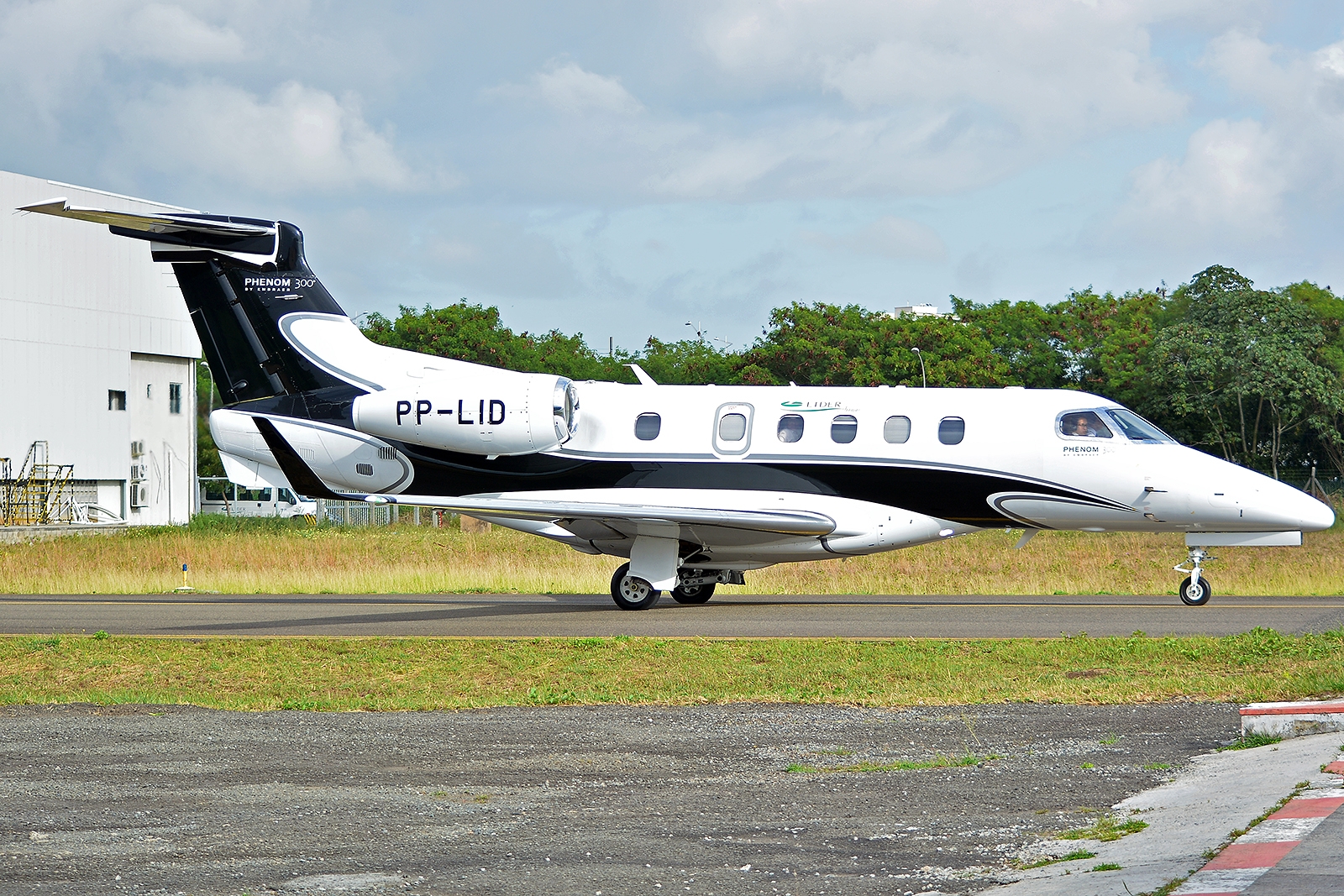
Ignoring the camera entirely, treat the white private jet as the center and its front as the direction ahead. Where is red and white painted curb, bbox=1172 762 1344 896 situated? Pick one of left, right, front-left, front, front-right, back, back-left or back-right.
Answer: right

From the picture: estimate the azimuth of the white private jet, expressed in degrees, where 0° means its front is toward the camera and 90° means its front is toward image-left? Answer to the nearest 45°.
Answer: approximately 270°

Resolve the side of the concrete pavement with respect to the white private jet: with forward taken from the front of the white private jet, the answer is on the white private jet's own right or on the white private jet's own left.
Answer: on the white private jet's own right

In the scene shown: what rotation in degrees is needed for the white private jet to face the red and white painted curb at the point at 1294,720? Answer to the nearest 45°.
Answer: approximately 90° to its right

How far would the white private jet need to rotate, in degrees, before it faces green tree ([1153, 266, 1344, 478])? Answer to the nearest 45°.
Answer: approximately 45° to its left

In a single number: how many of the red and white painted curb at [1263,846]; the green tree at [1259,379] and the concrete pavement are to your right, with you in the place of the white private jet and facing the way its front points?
2

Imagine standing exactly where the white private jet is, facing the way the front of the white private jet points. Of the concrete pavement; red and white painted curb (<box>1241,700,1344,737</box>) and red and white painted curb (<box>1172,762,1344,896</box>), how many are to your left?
0
